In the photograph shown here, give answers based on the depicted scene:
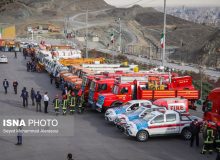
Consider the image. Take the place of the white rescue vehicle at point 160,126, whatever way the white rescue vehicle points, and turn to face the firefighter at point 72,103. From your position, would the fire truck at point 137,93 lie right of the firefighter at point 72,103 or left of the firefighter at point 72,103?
right

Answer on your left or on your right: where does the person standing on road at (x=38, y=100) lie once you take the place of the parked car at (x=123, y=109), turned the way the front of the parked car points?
on your right

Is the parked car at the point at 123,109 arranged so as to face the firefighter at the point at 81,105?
no

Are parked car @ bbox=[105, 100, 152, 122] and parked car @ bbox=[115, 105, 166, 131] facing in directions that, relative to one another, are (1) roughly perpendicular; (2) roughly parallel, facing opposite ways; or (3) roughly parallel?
roughly parallel

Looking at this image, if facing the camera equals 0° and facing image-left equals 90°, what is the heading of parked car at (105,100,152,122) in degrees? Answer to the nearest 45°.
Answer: approximately 45°

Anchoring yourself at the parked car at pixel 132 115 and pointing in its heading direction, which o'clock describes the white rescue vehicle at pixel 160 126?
The white rescue vehicle is roughly at 9 o'clock from the parked car.

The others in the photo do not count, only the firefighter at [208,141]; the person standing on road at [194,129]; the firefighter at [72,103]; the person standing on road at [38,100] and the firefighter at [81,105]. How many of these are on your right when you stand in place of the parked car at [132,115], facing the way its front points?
3

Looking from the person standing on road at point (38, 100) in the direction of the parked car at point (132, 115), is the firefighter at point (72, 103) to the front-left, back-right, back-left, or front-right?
front-left

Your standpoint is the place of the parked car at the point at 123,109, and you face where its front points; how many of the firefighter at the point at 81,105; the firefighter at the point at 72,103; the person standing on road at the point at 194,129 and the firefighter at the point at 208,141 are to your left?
2

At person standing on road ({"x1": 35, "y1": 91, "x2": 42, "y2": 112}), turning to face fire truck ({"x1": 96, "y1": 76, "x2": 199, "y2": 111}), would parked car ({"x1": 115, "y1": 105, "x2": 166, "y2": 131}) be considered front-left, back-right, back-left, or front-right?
front-right

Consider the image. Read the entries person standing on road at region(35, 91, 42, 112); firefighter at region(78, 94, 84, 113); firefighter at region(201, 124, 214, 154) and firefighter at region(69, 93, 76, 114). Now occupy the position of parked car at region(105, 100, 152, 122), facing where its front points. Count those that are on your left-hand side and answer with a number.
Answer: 1

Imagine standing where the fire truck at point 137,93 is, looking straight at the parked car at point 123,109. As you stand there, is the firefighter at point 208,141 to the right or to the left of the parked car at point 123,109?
left

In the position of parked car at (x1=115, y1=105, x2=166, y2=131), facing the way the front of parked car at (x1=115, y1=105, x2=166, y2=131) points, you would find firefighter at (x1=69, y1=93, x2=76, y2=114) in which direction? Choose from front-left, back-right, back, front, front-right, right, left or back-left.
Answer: right
